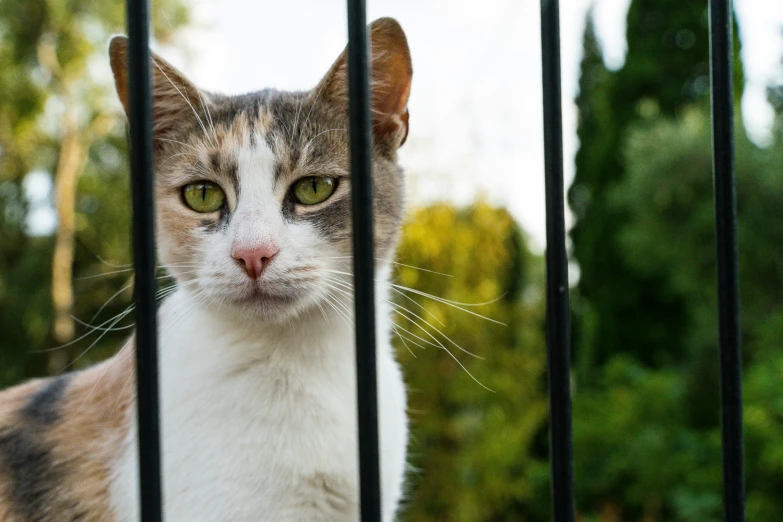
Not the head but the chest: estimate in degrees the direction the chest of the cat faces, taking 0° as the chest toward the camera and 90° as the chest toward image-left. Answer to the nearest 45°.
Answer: approximately 315°
